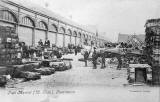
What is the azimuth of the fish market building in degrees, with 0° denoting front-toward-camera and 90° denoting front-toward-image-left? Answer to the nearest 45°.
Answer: approximately 315°
